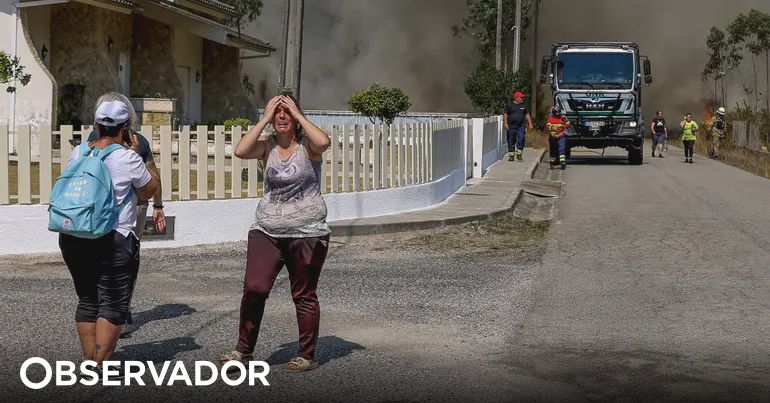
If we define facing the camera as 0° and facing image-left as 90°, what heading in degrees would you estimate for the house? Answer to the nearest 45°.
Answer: approximately 315°

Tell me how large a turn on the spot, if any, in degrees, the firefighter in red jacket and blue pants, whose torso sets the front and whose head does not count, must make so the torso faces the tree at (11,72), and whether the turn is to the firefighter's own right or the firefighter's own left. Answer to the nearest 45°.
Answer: approximately 45° to the firefighter's own right

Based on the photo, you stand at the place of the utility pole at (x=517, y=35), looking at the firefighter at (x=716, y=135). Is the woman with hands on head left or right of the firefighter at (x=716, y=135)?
right

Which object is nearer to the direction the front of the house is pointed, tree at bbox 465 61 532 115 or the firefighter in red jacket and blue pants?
the firefighter in red jacket and blue pants

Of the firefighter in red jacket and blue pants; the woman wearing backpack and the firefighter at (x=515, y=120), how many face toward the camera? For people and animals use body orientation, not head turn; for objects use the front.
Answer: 2

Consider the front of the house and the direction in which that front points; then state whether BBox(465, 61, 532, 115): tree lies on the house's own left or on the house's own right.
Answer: on the house's own left

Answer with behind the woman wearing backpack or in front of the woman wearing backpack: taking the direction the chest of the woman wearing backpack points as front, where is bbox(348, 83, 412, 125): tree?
in front

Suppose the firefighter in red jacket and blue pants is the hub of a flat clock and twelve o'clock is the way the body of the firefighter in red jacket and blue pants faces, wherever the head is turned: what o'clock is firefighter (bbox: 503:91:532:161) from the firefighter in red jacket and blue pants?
The firefighter is roughly at 4 o'clock from the firefighter in red jacket and blue pants.

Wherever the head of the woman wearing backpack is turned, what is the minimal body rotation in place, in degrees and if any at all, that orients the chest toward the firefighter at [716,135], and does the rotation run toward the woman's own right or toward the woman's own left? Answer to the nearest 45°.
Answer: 0° — they already face them

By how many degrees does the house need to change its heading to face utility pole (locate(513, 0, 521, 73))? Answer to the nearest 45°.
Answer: approximately 90° to its left
